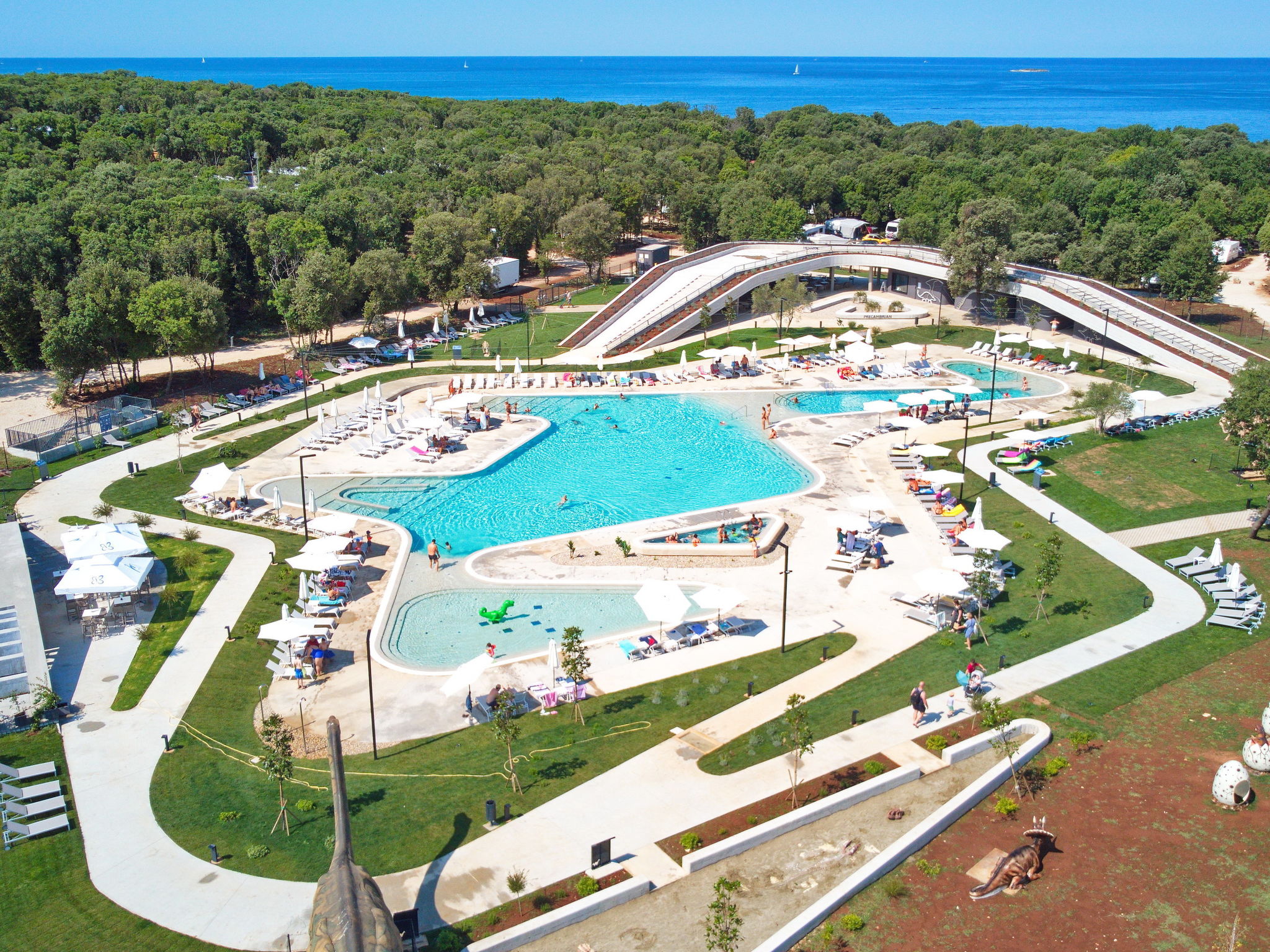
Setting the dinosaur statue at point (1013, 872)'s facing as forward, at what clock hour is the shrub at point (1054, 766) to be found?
The shrub is roughly at 11 o'clock from the dinosaur statue.

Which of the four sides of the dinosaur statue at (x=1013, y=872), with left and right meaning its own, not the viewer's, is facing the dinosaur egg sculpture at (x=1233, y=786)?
front

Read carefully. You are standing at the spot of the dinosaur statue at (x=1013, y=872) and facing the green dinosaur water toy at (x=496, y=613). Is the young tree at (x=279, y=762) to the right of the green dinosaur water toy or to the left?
left

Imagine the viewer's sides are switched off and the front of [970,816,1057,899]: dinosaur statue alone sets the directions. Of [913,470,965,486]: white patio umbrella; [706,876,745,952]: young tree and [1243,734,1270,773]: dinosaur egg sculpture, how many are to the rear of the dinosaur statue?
1

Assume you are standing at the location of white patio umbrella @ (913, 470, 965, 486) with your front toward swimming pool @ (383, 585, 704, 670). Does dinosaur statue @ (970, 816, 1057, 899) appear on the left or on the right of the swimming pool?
left

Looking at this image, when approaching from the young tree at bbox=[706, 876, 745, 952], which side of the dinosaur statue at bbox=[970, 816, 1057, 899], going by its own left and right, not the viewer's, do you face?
back

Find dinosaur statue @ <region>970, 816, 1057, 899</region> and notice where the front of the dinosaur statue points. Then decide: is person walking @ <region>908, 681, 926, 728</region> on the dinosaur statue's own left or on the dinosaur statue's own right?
on the dinosaur statue's own left

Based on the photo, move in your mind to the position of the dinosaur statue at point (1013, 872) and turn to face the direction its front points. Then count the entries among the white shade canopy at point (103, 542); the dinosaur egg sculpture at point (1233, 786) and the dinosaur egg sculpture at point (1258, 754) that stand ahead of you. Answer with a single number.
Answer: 2

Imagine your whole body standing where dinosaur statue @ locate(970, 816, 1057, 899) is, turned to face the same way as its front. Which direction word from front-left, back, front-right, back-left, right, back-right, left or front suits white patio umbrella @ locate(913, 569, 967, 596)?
front-left

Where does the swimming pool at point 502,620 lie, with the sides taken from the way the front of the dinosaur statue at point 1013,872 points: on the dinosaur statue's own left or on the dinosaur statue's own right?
on the dinosaur statue's own left

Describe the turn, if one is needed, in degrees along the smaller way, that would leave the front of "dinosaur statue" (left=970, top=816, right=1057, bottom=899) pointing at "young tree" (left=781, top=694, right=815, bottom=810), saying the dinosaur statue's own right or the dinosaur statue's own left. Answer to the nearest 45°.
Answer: approximately 90° to the dinosaur statue's own left

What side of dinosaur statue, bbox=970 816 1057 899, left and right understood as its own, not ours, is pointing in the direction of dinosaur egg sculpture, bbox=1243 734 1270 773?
front

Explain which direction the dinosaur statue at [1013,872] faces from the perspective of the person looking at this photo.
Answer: facing away from the viewer and to the right of the viewer

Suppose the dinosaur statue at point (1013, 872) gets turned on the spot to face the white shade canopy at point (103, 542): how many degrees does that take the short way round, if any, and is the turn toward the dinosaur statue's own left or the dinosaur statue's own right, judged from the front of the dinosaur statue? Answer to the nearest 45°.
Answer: approximately 135° to the dinosaur statue's own left

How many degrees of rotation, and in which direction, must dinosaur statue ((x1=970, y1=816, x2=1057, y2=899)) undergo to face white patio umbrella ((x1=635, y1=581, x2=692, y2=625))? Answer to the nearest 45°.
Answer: approximately 90° to its left

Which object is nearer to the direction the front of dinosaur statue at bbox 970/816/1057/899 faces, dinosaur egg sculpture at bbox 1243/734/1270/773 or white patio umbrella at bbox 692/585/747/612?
the dinosaur egg sculpture

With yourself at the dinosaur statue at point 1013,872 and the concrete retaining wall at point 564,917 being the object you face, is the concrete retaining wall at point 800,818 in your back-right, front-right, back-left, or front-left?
front-right

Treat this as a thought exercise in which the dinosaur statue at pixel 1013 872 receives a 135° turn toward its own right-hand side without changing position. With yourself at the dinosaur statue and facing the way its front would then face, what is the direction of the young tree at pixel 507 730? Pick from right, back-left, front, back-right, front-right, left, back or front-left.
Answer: right

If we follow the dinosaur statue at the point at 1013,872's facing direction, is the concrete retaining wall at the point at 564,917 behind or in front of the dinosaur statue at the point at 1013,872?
behind
